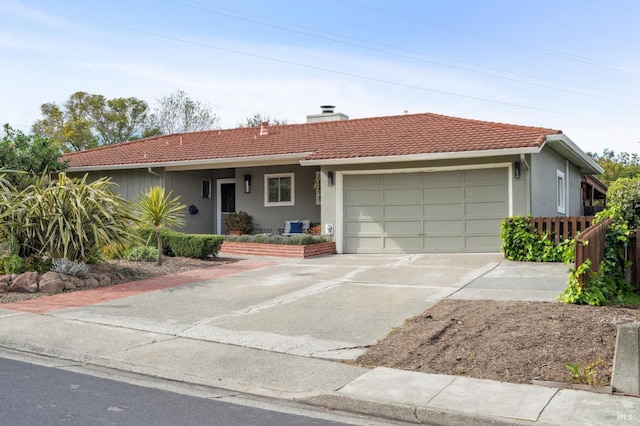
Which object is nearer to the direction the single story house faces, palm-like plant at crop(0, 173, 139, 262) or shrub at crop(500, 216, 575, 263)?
the palm-like plant

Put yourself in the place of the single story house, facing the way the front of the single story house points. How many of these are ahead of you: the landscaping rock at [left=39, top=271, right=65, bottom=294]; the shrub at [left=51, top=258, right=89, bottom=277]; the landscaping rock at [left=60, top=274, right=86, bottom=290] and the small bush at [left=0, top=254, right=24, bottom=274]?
4

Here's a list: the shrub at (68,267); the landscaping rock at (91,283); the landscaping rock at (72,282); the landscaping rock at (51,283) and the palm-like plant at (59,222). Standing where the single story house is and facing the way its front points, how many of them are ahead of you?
5

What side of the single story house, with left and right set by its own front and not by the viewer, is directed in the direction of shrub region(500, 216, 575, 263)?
left

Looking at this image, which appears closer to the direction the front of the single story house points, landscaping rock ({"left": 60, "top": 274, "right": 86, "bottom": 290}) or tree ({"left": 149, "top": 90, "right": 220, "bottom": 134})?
the landscaping rock

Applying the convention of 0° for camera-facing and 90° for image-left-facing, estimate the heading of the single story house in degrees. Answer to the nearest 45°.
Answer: approximately 45°

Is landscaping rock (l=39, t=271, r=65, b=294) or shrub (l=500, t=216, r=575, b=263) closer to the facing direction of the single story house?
the landscaping rock

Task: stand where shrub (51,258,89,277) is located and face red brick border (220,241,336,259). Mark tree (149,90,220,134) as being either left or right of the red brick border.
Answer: left

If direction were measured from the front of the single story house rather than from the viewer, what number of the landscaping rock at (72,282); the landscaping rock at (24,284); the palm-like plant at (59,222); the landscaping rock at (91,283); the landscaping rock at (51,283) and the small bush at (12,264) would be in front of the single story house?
6

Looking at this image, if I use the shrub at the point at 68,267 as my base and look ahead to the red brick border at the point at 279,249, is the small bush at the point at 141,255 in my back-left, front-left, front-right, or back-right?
front-left

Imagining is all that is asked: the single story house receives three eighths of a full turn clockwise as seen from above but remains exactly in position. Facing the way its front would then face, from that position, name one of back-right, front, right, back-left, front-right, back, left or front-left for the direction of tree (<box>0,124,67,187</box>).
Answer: left

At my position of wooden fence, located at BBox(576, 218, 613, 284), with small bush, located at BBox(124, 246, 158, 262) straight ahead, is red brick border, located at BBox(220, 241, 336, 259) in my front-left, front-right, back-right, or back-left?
front-right

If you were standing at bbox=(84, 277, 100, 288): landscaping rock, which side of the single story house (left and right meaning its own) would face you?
front

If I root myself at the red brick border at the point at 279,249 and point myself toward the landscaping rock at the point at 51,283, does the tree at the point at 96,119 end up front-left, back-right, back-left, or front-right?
back-right

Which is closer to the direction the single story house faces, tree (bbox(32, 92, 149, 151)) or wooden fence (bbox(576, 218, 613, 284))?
the wooden fence

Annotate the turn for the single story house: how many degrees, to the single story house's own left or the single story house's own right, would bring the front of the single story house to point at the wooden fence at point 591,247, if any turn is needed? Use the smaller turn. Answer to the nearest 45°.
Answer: approximately 45° to the single story house's own left

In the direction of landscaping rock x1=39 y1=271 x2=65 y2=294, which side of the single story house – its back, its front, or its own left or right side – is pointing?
front
